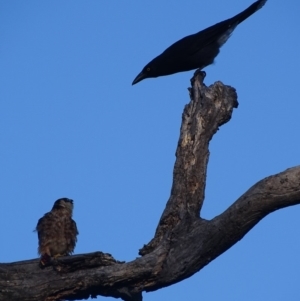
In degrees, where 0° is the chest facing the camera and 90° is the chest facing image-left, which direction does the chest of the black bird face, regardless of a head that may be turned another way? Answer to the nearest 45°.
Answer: approximately 90°
